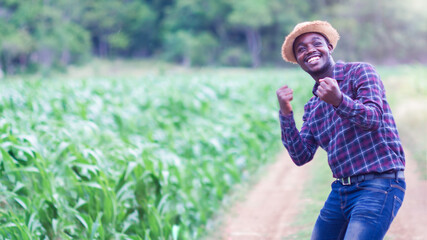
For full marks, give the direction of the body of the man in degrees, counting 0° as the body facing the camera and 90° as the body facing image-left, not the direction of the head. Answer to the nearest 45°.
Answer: approximately 45°
